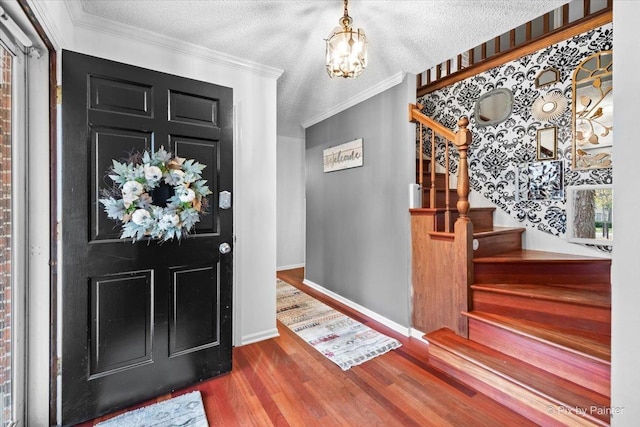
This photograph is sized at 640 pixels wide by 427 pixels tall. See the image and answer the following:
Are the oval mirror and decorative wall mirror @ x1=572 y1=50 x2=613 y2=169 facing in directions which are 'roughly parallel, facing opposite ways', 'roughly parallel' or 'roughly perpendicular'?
roughly parallel

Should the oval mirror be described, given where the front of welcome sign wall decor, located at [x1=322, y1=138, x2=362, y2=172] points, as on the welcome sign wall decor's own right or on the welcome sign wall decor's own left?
on the welcome sign wall decor's own left

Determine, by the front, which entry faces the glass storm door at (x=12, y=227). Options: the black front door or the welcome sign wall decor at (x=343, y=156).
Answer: the welcome sign wall decor

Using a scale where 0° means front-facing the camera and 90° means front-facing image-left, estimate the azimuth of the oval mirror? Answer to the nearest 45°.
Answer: approximately 45°

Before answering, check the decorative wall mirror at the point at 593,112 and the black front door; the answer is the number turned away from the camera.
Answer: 0

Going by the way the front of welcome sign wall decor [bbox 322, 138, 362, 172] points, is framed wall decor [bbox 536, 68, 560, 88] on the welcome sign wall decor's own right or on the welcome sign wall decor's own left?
on the welcome sign wall decor's own left

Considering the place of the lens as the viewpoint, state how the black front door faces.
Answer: facing the viewer and to the right of the viewer

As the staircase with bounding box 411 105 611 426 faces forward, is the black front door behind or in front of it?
in front

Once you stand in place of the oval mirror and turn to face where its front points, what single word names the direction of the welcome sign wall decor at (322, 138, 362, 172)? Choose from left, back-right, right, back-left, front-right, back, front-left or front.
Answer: front-right

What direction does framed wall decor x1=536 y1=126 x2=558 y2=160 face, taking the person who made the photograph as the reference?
facing the viewer and to the left of the viewer

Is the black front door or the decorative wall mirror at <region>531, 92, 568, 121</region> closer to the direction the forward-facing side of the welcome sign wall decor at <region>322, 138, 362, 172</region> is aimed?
the black front door

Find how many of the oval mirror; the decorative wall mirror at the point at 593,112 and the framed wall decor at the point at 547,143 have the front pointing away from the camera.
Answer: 0

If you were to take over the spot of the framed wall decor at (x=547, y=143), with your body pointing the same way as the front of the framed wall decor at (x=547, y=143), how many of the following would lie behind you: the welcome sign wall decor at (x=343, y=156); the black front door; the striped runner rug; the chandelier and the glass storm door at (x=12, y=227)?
0

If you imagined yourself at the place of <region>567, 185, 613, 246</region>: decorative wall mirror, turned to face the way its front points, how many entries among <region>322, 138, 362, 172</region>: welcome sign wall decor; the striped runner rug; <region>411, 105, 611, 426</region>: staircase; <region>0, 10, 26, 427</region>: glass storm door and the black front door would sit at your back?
0

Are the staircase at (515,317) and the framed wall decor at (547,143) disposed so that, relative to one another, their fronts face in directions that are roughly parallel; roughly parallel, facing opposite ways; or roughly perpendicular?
roughly parallel

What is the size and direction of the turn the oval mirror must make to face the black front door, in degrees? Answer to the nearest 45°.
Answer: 0° — it already faces it
